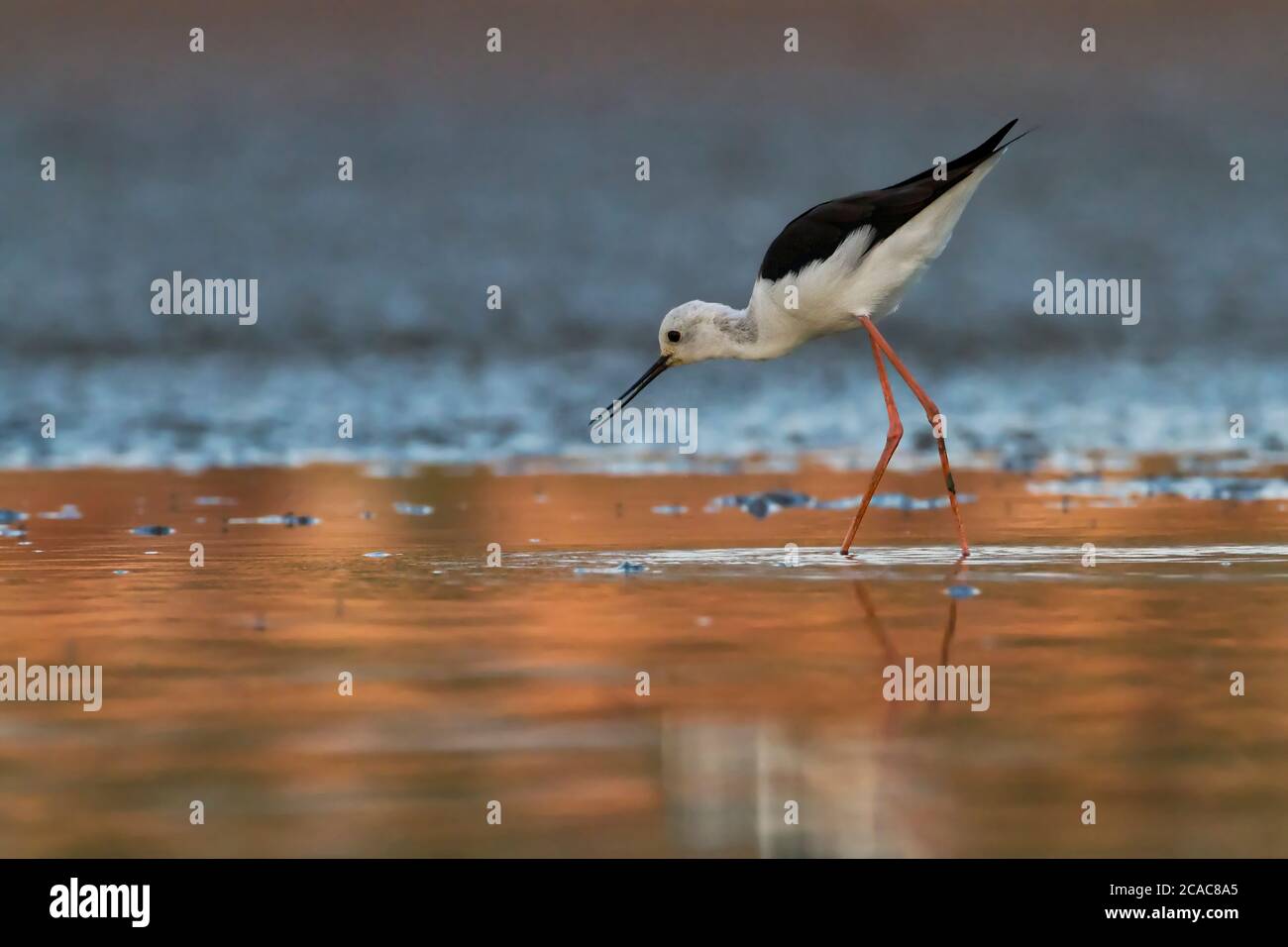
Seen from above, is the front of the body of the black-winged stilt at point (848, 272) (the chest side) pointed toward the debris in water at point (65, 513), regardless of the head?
yes

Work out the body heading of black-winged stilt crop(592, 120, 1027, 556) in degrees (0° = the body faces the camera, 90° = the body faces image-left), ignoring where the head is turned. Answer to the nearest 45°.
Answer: approximately 90°

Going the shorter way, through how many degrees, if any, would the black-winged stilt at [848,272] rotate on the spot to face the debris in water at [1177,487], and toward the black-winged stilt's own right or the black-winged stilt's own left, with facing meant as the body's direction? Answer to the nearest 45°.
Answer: approximately 135° to the black-winged stilt's own right

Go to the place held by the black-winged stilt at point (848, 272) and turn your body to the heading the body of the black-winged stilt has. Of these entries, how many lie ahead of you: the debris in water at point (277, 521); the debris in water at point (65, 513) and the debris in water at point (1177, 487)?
2

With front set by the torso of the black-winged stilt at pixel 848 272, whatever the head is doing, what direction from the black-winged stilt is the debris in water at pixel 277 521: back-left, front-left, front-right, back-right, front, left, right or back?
front

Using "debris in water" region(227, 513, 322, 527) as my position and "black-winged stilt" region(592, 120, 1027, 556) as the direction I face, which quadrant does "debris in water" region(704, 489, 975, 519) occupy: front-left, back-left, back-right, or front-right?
front-left

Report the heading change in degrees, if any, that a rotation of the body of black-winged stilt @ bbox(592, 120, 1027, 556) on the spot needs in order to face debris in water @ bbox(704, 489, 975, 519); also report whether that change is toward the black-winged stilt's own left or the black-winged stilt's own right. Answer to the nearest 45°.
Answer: approximately 90° to the black-winged stilt's own right
